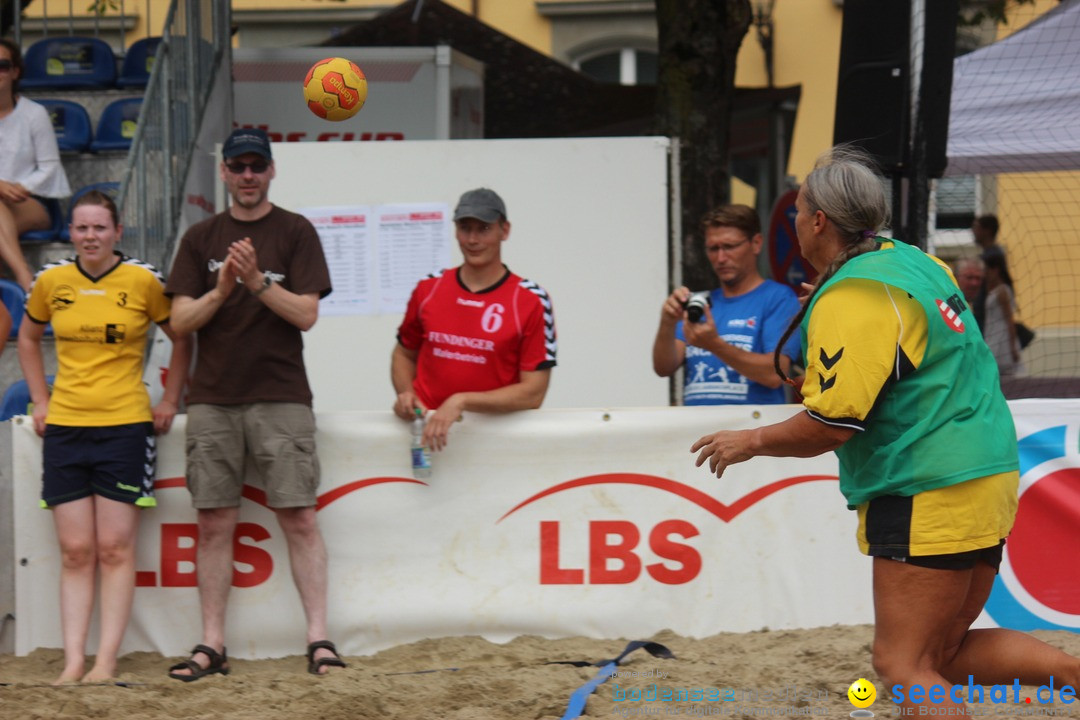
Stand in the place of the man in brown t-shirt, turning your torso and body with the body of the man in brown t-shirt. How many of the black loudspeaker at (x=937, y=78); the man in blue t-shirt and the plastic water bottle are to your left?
3

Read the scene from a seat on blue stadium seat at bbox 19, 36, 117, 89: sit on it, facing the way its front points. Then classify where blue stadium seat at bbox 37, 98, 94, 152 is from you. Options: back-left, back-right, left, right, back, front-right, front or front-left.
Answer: front

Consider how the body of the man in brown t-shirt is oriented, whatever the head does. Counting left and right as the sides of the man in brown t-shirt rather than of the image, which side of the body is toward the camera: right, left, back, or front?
front

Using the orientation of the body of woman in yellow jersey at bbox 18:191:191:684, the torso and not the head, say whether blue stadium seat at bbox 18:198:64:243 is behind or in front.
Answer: behind

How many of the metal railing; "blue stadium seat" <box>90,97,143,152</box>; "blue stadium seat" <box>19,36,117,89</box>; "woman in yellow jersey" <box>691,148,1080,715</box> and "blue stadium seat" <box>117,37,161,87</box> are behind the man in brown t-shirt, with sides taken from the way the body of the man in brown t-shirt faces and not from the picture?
4

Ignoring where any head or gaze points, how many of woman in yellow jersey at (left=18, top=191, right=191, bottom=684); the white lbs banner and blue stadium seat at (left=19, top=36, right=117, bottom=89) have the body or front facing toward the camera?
3

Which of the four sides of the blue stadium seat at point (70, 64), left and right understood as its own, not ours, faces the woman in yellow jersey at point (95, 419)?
front

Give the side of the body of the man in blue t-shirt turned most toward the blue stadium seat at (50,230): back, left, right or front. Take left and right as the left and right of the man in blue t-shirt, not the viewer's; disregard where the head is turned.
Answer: right

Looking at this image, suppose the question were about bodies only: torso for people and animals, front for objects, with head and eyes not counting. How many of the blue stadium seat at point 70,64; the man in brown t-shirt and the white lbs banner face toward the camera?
3

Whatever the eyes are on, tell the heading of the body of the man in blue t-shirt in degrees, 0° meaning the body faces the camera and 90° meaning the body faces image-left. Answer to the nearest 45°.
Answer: approximately 45°

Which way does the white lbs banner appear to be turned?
toward the camera

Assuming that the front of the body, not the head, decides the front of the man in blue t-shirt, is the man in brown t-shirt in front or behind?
in front

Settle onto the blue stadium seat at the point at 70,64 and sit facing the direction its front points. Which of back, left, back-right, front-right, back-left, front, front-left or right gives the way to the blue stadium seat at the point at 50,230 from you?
front

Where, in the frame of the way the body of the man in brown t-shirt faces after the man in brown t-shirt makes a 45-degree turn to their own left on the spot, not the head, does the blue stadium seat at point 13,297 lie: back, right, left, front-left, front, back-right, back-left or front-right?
back
